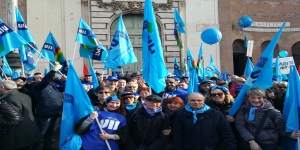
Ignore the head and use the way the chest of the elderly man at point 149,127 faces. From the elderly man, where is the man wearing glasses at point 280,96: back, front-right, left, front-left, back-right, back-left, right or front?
back-left

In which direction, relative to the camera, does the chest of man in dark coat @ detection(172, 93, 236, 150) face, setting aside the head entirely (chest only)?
toward the camera

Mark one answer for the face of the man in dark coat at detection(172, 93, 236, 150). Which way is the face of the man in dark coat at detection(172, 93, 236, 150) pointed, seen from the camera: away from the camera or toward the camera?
toward the camera

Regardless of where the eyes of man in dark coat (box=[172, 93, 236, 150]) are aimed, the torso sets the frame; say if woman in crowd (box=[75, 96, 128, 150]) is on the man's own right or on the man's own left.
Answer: on the man's own right

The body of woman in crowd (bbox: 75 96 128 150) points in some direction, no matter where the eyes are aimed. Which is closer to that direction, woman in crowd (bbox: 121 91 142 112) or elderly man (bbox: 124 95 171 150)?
the elderly man

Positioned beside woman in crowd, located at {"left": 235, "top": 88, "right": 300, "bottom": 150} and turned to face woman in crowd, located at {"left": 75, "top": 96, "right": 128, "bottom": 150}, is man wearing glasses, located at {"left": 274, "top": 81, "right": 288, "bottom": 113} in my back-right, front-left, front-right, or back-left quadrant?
back-right

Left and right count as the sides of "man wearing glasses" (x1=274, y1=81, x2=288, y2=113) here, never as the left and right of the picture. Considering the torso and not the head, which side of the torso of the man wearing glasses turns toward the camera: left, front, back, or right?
front

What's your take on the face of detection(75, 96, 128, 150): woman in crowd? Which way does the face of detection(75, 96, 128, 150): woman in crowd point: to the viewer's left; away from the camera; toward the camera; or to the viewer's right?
toward the camera

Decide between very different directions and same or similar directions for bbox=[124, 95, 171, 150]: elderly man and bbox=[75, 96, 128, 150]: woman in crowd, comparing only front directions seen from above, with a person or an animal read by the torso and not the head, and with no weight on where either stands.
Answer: same or similar directions

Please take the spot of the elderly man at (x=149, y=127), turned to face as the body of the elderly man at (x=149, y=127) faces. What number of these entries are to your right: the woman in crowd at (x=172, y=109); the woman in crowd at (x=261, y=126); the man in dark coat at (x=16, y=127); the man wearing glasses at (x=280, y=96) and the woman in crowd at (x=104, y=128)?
2

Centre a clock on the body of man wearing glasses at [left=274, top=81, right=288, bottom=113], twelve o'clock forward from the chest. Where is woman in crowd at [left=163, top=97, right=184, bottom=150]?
The woman in crowd is roughly at 1 o'clock from the man wearing glasses.

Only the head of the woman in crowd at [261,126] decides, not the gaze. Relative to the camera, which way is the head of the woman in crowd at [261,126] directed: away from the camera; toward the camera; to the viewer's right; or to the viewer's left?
toward the camera

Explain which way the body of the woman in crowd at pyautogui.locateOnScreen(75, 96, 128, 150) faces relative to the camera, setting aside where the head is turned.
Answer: toward the camera
